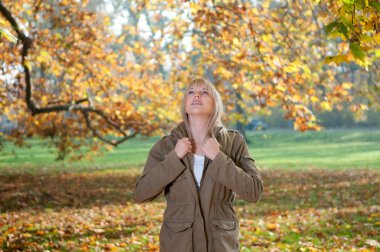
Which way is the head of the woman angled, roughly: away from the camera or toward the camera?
toward the camera

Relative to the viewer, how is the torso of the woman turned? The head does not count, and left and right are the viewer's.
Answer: facing the viewer

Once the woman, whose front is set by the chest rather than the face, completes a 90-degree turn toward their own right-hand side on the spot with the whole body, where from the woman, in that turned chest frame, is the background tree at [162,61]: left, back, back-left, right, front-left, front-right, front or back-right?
right

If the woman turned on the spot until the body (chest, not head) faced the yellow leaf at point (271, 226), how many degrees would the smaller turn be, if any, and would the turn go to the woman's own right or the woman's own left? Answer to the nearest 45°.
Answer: approximately 180°

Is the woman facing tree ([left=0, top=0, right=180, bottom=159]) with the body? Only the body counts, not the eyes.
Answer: no
